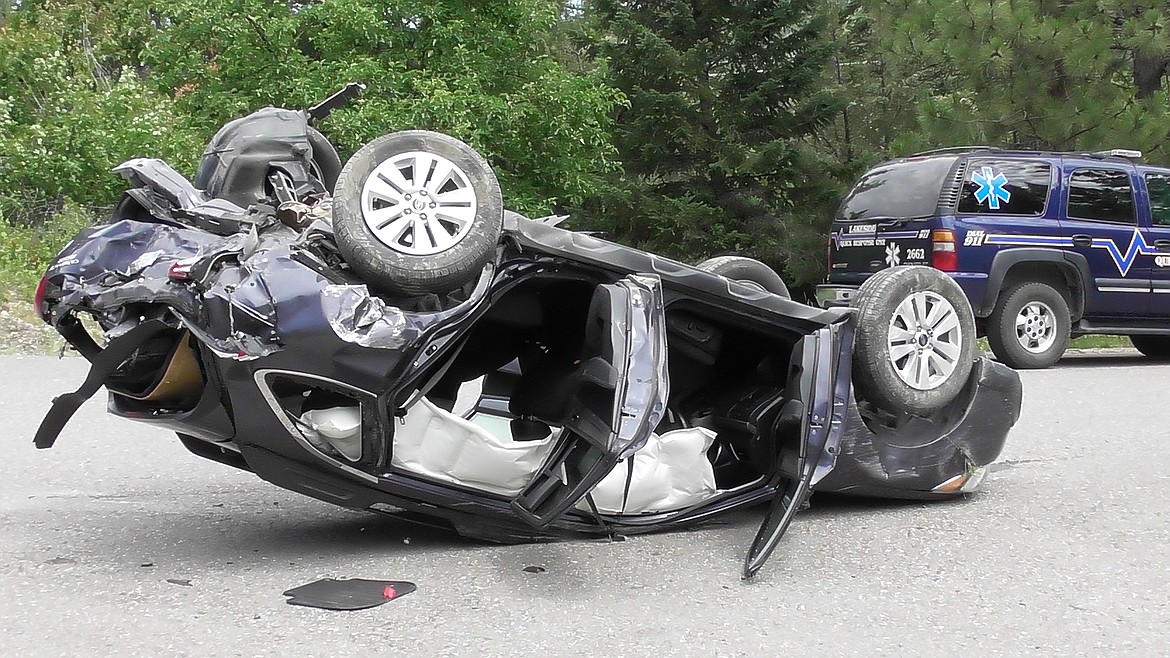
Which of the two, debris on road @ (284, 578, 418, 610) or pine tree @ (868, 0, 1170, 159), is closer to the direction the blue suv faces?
the pine tree

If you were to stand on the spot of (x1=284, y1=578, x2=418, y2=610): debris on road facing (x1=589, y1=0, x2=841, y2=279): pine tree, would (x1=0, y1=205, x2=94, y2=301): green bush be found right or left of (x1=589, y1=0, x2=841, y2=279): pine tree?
left

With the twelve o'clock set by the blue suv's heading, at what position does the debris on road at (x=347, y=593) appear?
The debris on road is roughly at 5 o'clock from the blue suv.

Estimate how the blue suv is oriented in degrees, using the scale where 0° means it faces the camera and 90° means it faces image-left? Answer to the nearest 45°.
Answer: approximately 225°

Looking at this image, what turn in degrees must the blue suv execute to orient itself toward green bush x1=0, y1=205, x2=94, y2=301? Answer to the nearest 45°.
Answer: approximately 135° to its left
